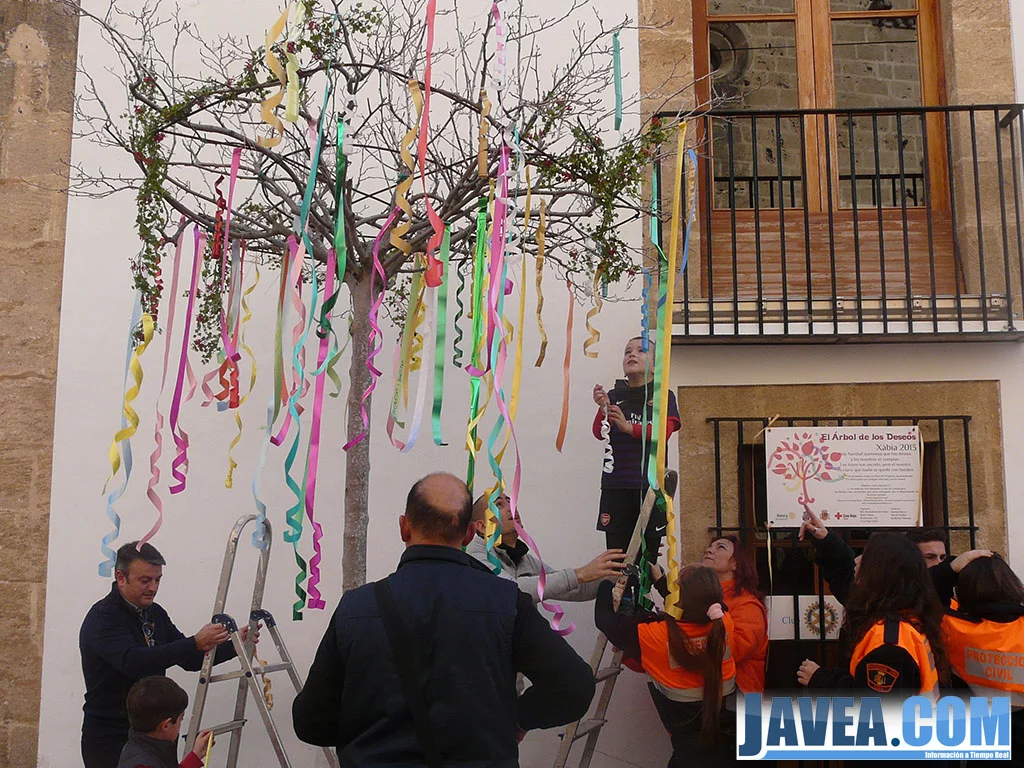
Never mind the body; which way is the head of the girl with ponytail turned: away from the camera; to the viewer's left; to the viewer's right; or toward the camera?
away from the camera

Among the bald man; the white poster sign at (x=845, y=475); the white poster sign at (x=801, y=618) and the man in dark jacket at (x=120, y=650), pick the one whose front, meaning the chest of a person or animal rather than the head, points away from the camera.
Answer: the bald man

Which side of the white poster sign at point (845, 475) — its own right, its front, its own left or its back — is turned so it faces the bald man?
front

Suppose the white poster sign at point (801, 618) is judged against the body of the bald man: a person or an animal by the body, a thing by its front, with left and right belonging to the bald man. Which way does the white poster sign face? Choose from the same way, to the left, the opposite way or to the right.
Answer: the opposite way

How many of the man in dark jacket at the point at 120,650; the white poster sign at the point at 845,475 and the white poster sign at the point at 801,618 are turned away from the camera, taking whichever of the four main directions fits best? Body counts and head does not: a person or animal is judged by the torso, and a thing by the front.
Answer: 0

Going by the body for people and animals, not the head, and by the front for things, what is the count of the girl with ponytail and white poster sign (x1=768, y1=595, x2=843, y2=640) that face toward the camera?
1

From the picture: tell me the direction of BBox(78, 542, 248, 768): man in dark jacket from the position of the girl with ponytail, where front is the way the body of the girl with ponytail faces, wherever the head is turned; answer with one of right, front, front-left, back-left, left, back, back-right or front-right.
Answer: front-left

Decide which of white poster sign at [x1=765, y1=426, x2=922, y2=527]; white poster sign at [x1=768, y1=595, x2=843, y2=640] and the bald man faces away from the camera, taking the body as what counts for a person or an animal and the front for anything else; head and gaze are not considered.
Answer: the bald man

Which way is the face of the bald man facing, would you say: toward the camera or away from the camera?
away from the camera

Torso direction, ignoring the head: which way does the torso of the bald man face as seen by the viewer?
away from the camera

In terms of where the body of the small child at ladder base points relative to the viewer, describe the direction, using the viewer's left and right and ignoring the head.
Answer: facing away from the viewer and to the right of the viewer

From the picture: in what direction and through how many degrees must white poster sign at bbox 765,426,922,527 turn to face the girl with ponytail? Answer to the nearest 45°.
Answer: approximately 45° to its right

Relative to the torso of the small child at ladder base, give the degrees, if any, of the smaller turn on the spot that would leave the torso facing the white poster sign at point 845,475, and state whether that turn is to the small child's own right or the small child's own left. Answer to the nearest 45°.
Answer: approximately 45° to the small child's own right

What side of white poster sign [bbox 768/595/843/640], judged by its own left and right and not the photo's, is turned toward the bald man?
front

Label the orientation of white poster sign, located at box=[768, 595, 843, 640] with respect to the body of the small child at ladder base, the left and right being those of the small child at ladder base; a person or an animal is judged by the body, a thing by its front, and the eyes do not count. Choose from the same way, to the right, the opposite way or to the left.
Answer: the opposite way

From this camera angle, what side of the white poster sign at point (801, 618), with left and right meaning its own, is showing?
front
